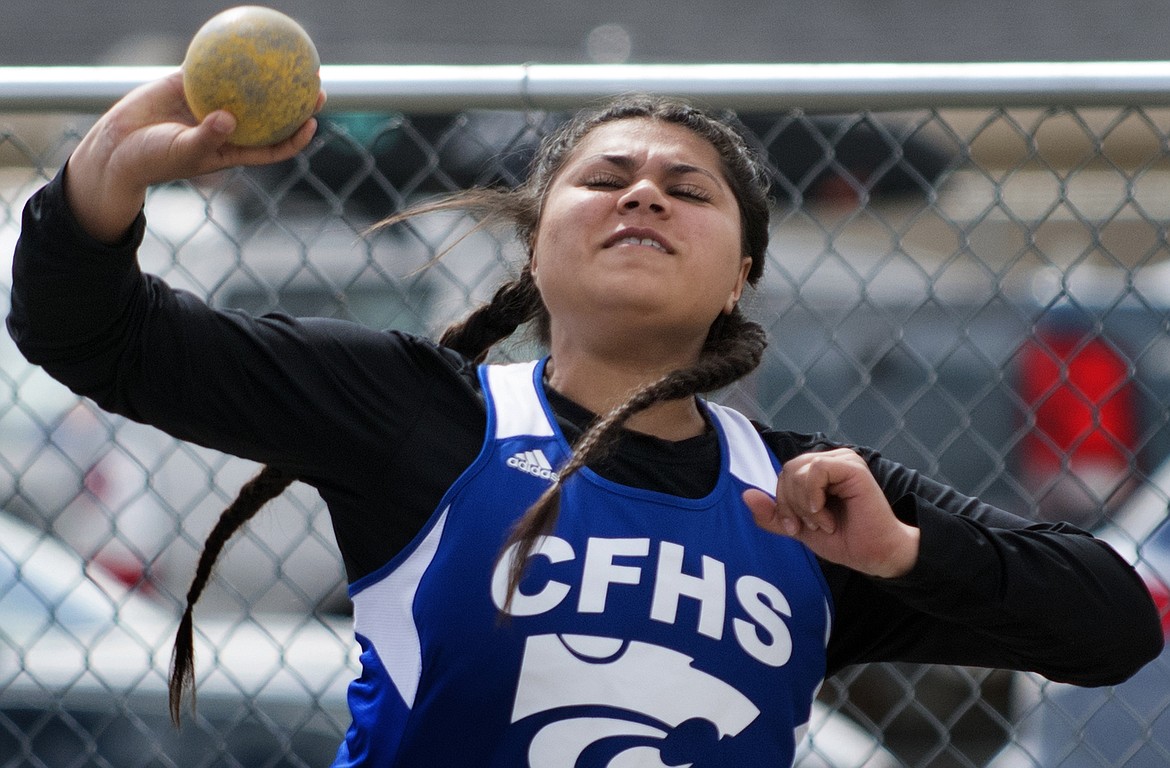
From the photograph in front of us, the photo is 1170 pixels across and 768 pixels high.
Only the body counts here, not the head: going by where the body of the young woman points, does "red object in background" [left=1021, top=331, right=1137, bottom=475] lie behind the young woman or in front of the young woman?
behind

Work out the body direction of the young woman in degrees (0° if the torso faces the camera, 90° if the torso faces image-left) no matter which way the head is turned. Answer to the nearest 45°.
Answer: approximately 0°
